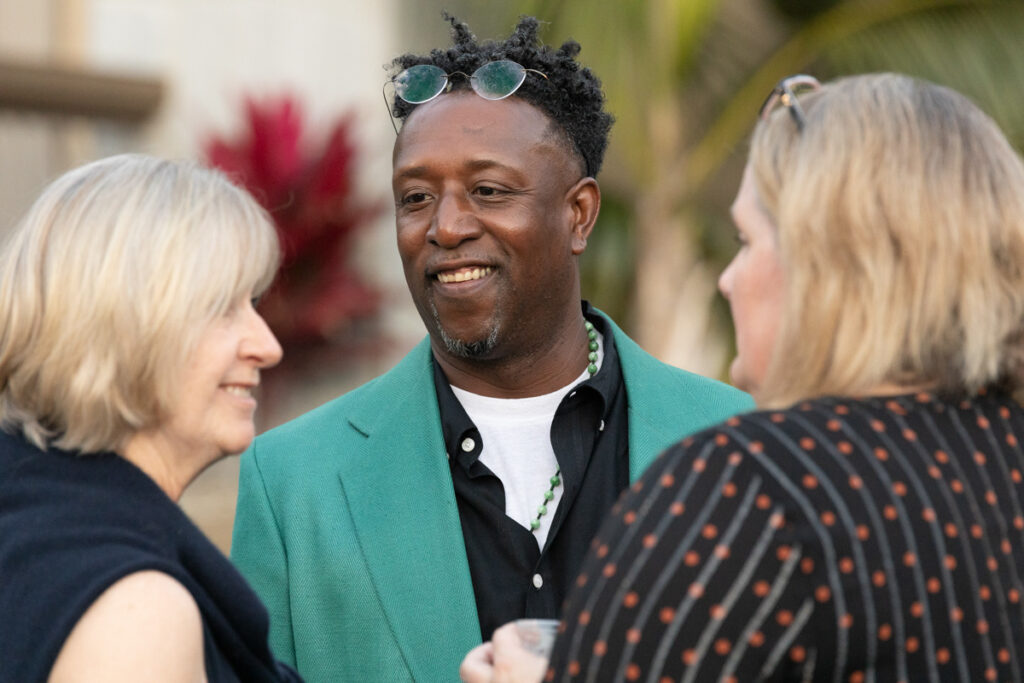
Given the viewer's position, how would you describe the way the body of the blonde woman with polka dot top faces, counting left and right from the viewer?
facing away from the viewer and to the left of the viewer

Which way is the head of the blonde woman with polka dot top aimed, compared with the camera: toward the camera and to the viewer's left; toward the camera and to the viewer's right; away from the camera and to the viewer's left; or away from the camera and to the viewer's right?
away from the camera and to the viewer's left

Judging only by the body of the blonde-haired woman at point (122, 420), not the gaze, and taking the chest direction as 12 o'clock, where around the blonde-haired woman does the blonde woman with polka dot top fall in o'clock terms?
The blonde woman with polka dot top is roughly at 1 o'clock from the blonde-haired woman.

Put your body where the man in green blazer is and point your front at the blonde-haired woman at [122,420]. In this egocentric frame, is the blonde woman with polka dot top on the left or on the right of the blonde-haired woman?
left

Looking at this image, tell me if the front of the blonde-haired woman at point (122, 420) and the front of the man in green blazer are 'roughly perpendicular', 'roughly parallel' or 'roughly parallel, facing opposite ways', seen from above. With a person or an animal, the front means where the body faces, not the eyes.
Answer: roughly perpendicular

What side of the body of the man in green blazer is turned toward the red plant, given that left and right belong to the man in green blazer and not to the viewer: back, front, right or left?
back

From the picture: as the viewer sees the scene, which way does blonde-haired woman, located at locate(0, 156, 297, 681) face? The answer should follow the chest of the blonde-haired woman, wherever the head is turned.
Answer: to the viewer's right

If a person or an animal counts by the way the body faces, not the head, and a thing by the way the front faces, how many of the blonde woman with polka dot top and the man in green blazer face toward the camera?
1

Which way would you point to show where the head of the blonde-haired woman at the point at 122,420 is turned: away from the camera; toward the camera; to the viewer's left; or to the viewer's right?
to the viewer's right

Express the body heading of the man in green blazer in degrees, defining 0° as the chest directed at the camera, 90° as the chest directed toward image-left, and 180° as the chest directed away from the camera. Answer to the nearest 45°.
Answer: approximately 0°
